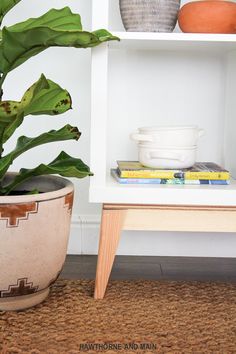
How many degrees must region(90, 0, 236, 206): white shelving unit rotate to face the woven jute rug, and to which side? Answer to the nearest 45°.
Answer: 0° — it already faces it

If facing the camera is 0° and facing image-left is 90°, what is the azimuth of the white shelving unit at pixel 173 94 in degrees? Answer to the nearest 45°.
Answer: approximately 0°

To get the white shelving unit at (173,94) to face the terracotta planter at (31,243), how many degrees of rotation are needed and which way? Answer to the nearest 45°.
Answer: approximately 45° to its right
